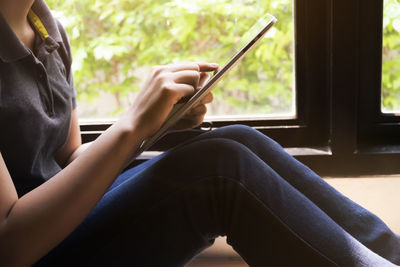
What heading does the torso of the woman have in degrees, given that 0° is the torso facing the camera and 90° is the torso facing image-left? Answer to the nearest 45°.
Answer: approximately 270°

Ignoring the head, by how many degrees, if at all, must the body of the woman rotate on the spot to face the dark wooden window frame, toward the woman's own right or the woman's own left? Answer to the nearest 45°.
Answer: approximately 45° to the woman's own left
